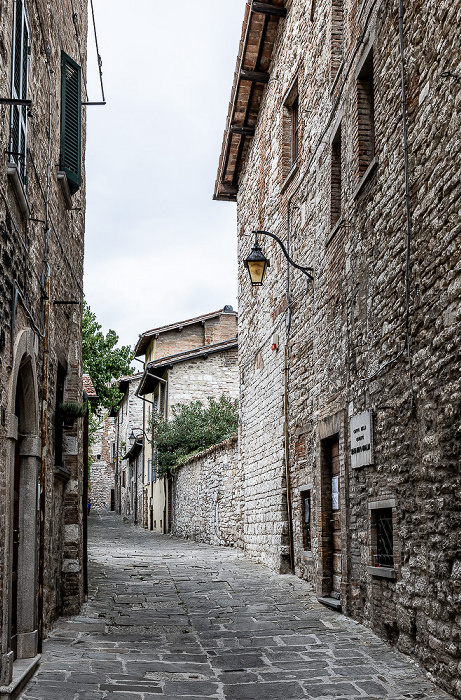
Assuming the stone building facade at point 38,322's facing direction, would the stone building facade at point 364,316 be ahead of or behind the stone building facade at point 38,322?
ahead

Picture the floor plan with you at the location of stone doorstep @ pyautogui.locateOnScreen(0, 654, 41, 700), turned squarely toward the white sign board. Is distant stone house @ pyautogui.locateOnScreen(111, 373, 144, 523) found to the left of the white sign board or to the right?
left

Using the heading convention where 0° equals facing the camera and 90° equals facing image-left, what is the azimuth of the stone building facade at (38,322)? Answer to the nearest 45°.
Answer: approximately 270°

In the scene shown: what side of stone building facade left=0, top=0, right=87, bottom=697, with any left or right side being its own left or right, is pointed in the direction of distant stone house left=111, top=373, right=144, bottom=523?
left

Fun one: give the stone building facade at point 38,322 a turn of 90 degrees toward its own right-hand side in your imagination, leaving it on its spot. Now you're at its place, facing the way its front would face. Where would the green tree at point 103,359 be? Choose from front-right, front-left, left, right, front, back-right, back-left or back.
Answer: back

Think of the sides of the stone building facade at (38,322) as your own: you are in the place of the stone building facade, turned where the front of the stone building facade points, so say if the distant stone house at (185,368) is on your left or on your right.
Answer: on your left
